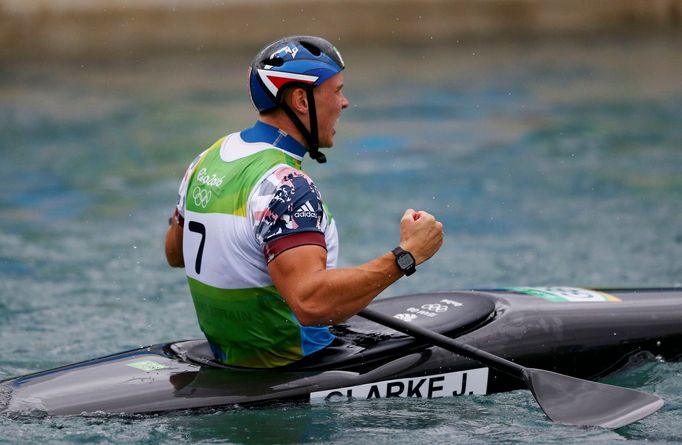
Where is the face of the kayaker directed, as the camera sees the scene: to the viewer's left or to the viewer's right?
to the viewer's right

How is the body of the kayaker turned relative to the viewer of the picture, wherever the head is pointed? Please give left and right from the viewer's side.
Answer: facing away from the viewer and to the right of the viewer

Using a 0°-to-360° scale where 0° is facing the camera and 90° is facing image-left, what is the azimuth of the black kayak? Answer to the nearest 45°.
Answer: approximately 270°
